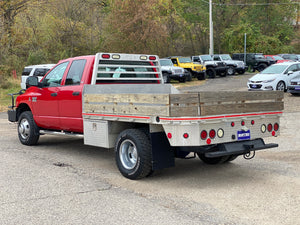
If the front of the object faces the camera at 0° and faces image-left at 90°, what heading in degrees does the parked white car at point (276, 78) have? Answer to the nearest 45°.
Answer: approximately 45°

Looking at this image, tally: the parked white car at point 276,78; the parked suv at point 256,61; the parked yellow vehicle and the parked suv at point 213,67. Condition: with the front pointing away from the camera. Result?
0

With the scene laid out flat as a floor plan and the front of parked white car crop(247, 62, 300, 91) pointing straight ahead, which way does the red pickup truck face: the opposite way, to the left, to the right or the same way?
to the right

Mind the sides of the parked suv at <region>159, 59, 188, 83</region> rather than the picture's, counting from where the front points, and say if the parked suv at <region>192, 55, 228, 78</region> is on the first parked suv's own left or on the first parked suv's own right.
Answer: on the first parked suv's own left

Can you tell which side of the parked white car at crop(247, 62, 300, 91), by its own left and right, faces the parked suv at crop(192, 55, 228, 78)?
right

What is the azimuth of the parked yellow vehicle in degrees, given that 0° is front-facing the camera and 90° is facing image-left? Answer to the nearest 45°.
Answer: approximately 315°

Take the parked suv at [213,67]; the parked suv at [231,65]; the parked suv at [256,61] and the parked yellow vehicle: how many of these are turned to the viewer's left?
0

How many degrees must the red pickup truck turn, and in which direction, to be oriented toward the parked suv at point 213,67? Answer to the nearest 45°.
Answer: approximately 45° to its right

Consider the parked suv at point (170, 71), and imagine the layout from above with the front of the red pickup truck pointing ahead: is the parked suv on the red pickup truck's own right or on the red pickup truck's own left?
on the red pickup truck's own right

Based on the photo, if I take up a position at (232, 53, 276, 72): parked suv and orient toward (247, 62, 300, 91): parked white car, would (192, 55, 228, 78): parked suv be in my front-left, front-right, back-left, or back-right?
front-right

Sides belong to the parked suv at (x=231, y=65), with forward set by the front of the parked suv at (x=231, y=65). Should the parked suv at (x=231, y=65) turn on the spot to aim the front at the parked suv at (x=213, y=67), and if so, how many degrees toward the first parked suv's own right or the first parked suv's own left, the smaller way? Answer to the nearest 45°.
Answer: approximately 90° to the first parked suv's own right

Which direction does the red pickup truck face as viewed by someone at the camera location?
facing away from the viewer and to the left of the viewer

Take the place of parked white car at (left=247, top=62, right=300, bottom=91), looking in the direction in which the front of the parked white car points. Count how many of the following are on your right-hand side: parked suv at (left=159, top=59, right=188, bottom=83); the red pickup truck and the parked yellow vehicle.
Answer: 2

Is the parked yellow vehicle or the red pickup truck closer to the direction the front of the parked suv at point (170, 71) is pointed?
the red pickup truck

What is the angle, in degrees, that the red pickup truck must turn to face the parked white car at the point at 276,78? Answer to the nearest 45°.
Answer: approximately 90° to its right

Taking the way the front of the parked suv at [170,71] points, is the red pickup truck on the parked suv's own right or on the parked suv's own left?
on the parked suv's own right

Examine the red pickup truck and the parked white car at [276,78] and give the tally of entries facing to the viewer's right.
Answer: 0

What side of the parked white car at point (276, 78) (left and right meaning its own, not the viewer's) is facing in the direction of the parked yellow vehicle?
right
